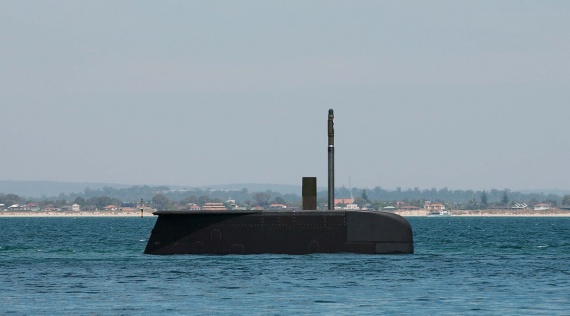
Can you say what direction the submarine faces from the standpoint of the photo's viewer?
facing to the right of the viewer
